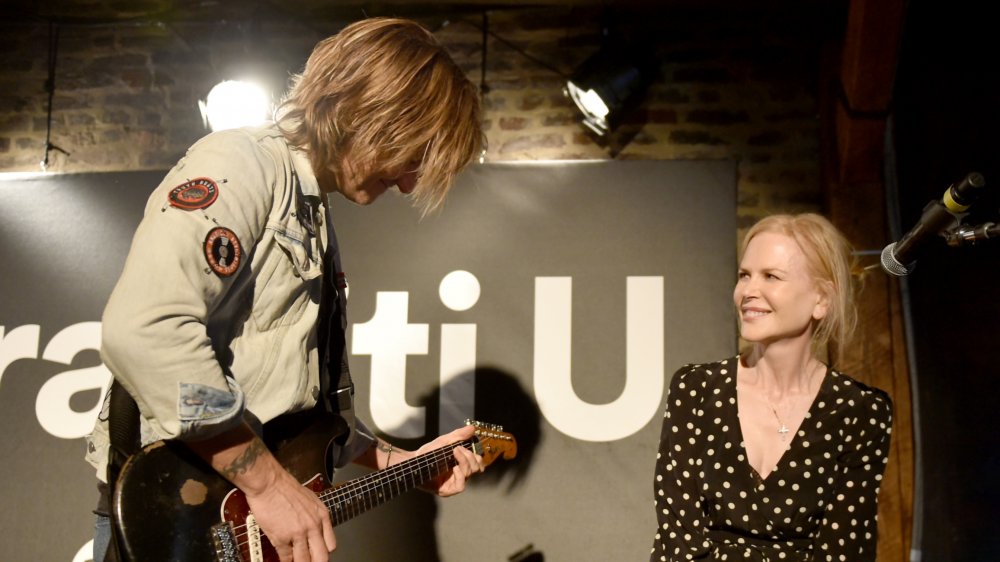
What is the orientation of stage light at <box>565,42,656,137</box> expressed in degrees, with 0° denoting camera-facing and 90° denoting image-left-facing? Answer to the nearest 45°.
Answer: approximately 45°

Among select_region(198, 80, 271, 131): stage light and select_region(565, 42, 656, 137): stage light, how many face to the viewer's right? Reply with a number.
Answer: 0

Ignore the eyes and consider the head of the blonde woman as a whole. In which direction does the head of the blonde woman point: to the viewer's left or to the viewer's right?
to the viewer's left

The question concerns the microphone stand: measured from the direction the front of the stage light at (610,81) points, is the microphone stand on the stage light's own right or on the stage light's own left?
on the stage light's own left

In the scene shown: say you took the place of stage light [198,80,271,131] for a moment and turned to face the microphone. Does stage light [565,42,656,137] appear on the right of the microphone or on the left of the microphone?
left

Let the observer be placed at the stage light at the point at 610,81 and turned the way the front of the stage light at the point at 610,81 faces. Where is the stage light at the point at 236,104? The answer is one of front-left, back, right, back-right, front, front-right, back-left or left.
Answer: front-right

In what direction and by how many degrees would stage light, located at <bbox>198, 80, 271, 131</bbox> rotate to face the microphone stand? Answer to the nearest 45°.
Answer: approximately 45° to its left
